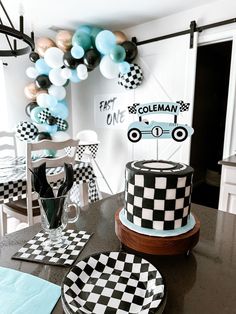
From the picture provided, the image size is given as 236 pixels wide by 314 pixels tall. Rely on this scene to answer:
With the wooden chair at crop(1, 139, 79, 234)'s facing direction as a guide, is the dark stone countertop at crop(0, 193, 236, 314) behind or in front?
behind

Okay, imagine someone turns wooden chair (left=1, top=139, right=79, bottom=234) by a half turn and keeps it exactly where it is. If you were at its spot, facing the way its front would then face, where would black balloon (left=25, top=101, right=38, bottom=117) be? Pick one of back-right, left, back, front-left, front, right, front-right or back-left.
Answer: back-left

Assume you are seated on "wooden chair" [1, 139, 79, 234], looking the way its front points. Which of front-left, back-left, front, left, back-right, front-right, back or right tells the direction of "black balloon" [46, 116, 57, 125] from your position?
front-right

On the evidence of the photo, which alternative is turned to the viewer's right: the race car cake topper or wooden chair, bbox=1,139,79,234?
the race car cake topper

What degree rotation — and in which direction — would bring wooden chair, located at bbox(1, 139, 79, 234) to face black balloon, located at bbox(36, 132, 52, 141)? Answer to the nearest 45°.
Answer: approximately 45° to its right

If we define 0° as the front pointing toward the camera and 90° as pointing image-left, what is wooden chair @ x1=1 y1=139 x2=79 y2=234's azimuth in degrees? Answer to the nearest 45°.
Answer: approximately 135°

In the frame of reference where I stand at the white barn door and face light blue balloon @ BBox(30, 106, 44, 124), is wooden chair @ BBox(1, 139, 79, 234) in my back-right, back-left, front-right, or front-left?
front-left

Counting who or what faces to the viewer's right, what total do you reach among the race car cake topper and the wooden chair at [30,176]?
1

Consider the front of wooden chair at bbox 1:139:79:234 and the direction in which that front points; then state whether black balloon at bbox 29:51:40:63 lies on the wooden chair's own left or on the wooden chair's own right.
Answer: on the wooden chair's own right
